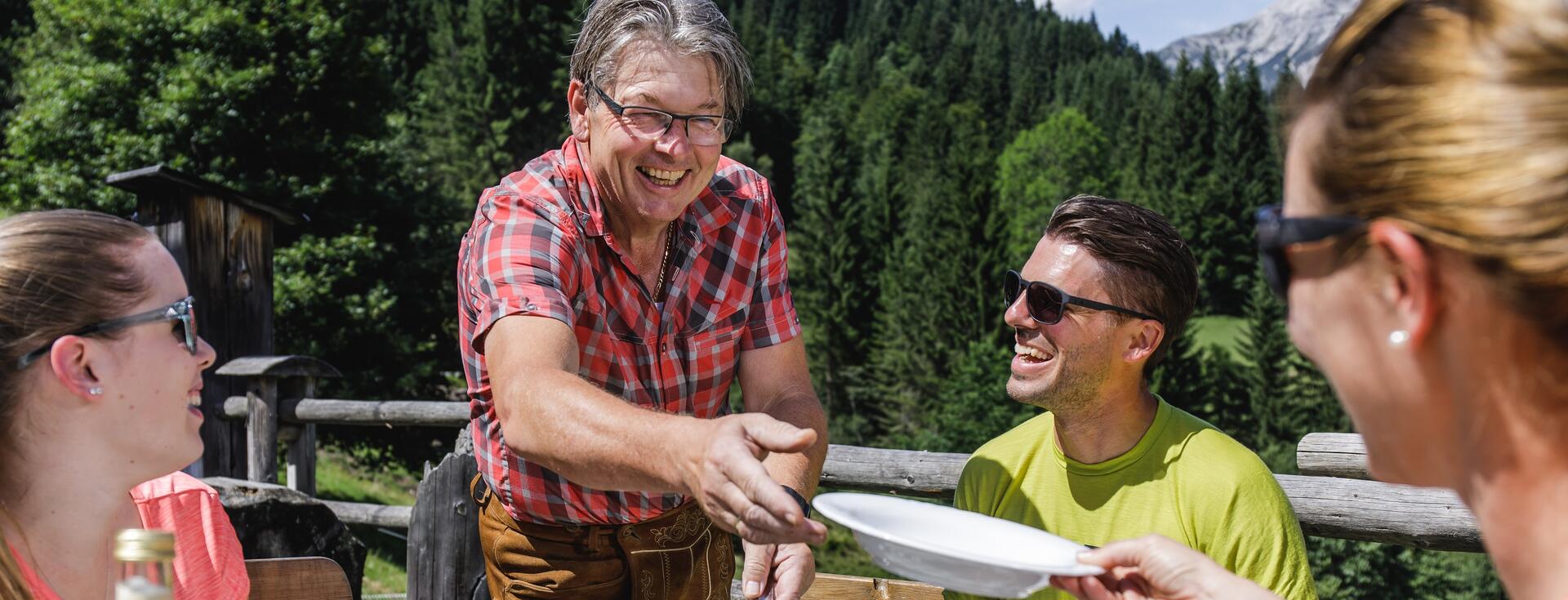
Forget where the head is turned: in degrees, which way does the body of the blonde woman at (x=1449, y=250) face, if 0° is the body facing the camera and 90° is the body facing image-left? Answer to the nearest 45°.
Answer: approximately 135°

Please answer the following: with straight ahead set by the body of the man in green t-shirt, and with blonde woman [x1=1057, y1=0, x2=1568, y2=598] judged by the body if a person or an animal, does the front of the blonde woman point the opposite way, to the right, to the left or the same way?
to the right

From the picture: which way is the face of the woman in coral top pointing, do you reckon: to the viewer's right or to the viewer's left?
to the viewer's right

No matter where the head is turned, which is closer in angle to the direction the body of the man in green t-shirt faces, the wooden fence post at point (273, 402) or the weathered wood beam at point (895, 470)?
the wooden fence post

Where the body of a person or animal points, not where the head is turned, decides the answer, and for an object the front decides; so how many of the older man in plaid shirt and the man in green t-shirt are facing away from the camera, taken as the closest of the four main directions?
0

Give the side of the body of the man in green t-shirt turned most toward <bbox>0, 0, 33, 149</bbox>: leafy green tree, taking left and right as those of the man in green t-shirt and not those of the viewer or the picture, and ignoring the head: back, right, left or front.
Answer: right

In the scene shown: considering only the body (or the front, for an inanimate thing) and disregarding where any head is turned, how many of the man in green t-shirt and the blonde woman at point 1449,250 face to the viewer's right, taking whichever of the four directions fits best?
0

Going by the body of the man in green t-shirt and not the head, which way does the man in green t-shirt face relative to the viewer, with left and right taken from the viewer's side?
facing the viewer and to the left of the viewer

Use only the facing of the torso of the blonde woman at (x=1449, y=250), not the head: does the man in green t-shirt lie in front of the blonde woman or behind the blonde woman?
in front

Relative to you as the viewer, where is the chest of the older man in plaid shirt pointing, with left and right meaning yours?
facing the viewer and to the right of the viewer
